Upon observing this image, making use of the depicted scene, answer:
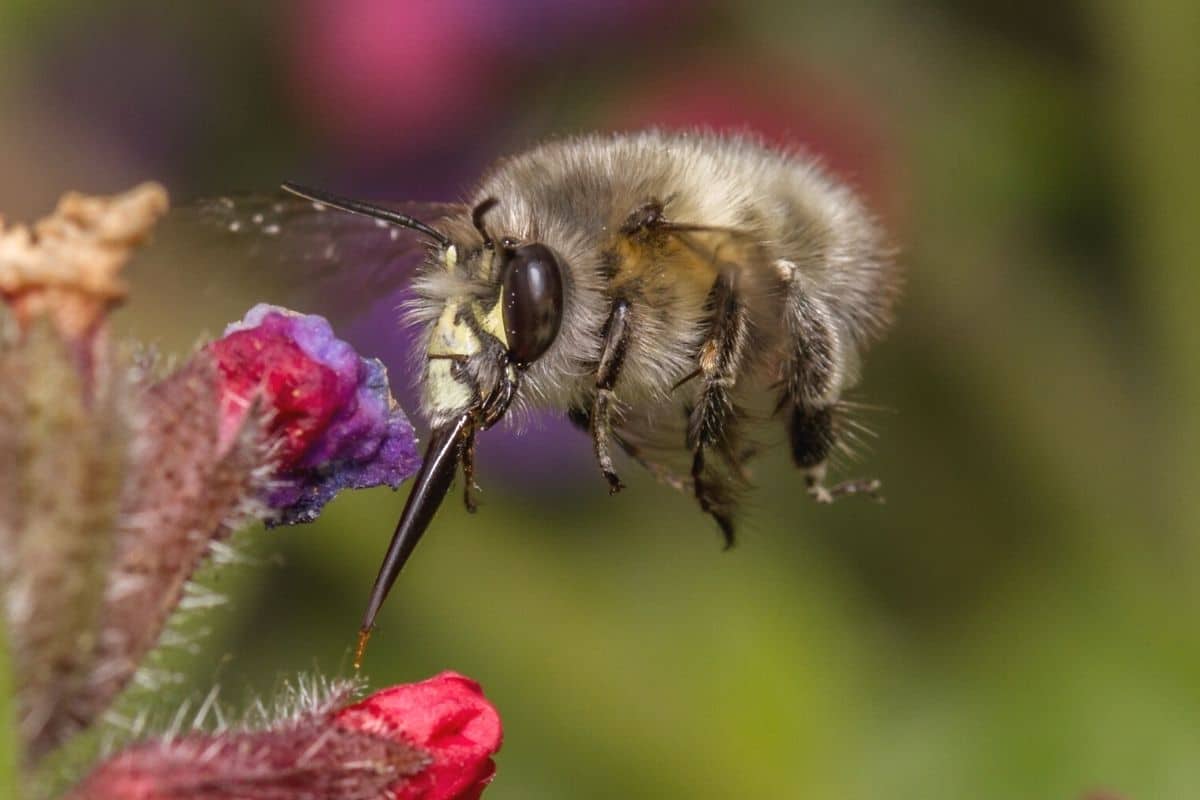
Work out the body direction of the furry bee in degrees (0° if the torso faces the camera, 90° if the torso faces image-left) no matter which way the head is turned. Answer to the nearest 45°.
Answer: approximately 90°
